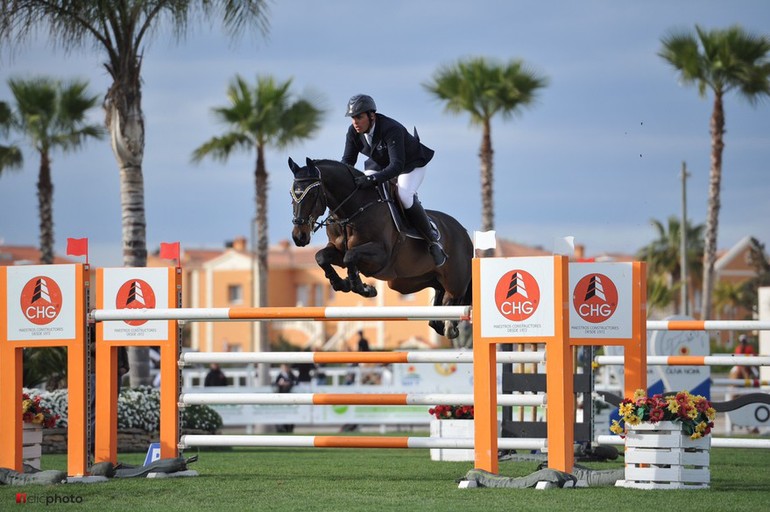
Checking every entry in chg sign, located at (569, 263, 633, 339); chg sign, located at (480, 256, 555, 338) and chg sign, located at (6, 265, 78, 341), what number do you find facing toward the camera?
3

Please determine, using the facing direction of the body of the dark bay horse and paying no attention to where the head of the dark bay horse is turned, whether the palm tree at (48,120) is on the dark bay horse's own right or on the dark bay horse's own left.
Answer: on the dark bay horse's own right

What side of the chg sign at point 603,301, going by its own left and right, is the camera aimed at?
front

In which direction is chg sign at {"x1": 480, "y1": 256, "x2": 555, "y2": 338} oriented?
toward the camera

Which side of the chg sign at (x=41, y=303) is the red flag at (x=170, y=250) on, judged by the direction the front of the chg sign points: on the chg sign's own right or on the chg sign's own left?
on the chg sign's own left

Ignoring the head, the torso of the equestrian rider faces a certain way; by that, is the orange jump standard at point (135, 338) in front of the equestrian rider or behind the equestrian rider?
in front

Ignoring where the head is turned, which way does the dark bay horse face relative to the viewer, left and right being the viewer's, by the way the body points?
facing the viewer and to the left of the viewer

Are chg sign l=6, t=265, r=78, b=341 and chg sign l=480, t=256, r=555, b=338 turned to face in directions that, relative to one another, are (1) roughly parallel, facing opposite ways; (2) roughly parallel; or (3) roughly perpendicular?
roughly parallel

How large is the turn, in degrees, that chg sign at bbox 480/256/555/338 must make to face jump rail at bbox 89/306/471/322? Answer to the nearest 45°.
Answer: approximately 90° to its right

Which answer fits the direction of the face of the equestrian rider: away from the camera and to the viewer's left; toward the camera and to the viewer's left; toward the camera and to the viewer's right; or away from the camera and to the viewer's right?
toward the camera and to the viewer's left

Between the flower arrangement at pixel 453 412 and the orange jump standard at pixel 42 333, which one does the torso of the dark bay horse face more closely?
the orange jump standard

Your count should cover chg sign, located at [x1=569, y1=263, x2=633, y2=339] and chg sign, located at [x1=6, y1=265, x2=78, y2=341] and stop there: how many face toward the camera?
2

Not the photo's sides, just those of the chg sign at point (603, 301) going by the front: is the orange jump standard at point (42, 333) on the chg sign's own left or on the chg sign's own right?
on the chg sign's own right

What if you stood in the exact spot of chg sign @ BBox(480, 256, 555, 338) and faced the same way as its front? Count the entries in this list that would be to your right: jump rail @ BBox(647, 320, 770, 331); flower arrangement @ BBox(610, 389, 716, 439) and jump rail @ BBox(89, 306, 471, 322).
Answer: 1
